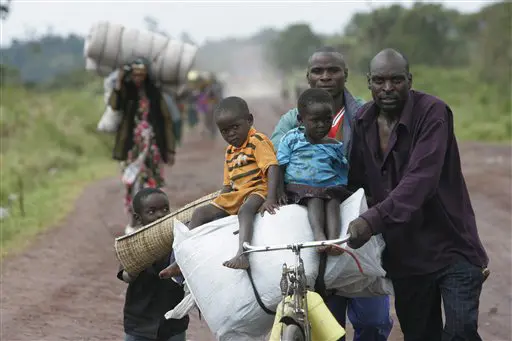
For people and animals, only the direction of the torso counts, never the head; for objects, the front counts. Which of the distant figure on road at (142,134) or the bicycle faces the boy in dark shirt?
the distant figure on road

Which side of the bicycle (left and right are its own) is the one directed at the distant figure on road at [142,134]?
back

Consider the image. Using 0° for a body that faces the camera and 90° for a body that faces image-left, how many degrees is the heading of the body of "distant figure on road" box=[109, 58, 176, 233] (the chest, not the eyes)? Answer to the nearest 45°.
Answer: approximately 0°

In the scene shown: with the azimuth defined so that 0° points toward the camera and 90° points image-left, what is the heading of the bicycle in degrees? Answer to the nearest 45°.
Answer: approximately 0°

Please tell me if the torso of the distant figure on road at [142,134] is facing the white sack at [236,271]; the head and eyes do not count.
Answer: yes

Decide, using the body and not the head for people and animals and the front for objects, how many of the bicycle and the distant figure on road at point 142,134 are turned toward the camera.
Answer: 2
